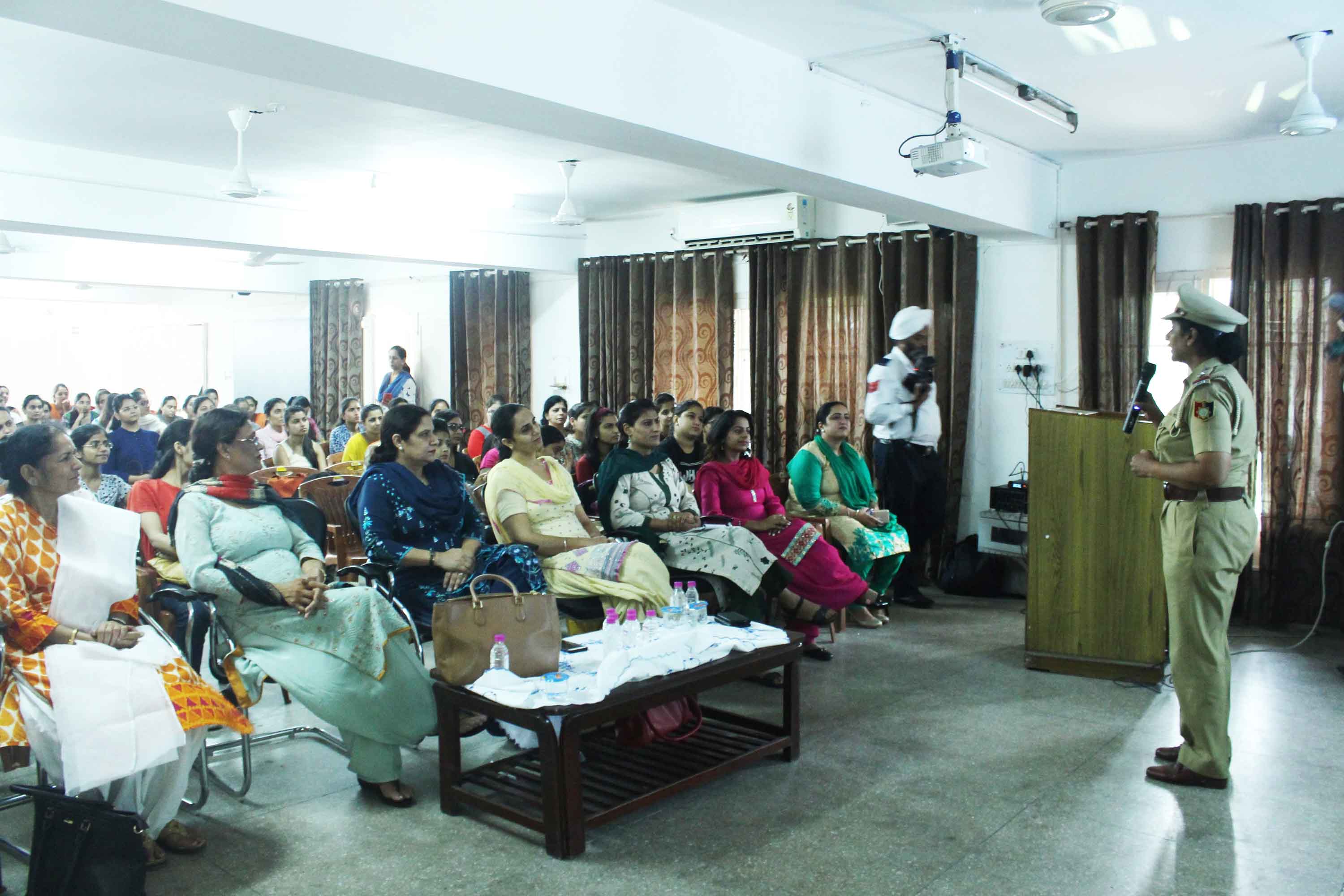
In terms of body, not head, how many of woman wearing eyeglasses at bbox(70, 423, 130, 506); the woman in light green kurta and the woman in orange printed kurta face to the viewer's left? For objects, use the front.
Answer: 0

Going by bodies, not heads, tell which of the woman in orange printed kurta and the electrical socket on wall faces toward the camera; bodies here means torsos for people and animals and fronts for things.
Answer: the electrical socket on wall

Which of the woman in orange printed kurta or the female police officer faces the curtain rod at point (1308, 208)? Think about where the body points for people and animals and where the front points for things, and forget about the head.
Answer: the woman in orange printed kurta

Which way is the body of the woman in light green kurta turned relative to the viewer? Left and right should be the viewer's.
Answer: facing the viewer and to the right of the viewer

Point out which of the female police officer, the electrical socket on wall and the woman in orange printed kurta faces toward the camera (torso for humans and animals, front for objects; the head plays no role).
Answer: the electrical socket on wall

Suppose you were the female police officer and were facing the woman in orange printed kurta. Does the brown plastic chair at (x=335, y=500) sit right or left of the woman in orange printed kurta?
right

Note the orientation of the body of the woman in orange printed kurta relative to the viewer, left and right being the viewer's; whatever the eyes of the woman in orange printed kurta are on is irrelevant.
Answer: facing to the right of the viewer

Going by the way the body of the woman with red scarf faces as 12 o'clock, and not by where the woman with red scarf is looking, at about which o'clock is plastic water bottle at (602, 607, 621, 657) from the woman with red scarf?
The plastic water bottle is roughly at 2 o'clock from the woman with red scarf.

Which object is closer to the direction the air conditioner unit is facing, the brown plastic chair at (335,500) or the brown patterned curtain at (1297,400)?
the brown plastic chair

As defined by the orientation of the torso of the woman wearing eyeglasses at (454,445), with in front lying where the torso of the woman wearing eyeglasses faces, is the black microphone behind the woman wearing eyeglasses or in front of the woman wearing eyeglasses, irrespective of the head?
in front

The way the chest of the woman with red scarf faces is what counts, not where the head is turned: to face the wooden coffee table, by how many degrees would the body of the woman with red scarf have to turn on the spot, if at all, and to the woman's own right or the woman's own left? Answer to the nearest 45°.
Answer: approximately 45° to the woman's own right

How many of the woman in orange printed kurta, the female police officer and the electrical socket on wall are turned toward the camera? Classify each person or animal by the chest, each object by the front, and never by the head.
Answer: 1

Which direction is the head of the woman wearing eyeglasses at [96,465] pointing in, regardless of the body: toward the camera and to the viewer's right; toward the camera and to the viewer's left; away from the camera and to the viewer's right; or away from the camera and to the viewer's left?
toward the camera and to the viewer's right

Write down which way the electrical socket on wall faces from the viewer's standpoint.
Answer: facing the viewer

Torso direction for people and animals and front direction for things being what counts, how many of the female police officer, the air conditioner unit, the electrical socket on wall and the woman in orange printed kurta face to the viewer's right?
1

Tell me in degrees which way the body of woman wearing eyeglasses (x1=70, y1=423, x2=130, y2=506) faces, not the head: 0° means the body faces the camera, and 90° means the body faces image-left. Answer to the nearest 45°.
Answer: approximately 315°
